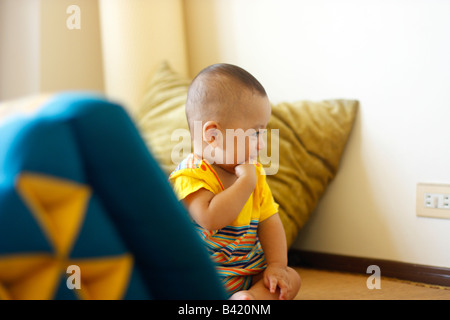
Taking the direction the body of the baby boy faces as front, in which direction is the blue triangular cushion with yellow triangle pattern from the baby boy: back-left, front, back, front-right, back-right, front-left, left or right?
front-right

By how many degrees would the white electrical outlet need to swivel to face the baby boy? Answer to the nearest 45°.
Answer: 0° — it already faces them

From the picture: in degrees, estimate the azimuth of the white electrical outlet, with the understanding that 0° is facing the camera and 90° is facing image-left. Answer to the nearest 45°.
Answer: approximately 45°

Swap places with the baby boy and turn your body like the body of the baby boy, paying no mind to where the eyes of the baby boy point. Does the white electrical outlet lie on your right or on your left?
on your left

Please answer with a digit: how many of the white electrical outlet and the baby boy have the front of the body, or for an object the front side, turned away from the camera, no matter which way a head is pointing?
0

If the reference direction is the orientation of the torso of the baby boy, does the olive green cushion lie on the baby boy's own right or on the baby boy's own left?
on the baby boy's own left
